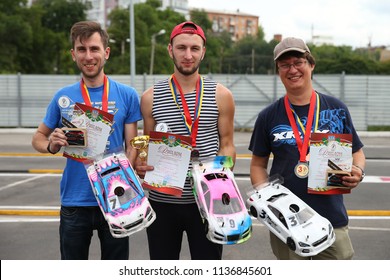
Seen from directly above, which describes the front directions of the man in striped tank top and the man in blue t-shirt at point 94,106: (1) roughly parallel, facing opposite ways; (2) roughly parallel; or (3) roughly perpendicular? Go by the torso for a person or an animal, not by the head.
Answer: roughly parallel

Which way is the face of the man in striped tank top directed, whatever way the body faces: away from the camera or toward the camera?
toward the camera

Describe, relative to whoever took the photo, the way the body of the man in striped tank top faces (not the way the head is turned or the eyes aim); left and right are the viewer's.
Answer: facing the viewer

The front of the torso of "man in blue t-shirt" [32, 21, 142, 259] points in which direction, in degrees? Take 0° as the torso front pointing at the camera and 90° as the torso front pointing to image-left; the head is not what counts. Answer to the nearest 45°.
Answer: approximately 0°

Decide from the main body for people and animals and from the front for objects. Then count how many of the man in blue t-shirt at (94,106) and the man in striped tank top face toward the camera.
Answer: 2
